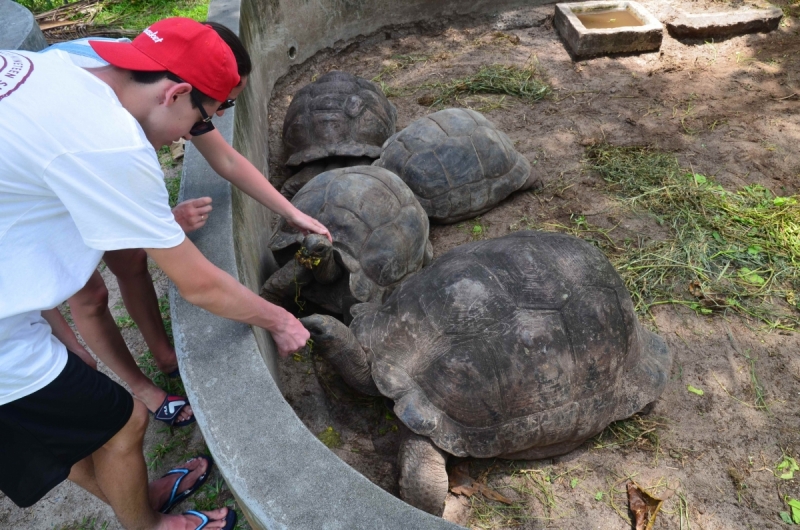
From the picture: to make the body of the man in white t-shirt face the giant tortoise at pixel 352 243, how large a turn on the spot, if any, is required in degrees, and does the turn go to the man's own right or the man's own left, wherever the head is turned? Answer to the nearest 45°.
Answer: approximately 45° to the man's own left

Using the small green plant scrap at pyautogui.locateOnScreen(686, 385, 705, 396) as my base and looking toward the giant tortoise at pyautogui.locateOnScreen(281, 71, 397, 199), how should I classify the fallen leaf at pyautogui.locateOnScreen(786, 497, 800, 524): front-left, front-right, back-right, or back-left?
back-left

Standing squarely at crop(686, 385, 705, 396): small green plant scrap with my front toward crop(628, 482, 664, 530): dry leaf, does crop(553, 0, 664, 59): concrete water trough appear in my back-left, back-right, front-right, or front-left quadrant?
back-right

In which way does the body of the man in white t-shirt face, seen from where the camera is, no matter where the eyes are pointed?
to the viewer's right

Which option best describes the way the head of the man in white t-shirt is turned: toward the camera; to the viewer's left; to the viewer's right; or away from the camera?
to the viewer's right

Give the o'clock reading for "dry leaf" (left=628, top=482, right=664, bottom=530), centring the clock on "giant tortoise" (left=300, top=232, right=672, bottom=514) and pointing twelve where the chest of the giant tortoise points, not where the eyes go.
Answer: The dry leaf is roughly at 7 o'clock from the giant tortoise.

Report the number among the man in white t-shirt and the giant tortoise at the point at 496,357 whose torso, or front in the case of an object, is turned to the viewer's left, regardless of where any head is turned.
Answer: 1

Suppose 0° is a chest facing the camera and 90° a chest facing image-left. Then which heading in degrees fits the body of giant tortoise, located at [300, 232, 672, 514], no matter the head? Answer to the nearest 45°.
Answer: approximately 90°

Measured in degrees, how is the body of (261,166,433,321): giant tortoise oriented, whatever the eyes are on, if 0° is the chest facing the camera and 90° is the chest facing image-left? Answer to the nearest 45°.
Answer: approximately 45°

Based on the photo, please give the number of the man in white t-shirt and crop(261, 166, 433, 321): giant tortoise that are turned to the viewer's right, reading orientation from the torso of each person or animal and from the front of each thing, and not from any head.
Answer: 1
